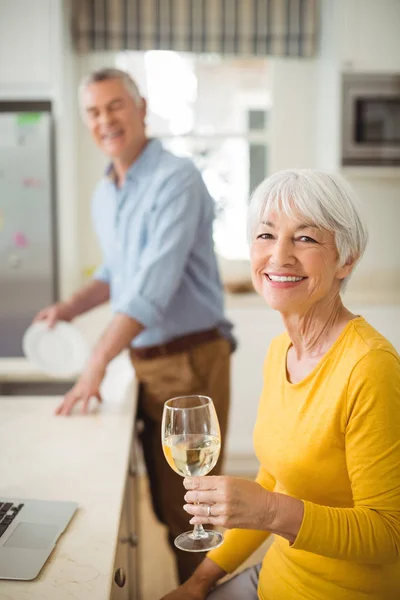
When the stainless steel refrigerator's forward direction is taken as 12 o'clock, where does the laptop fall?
The laptop is roughly at 12 o'clock from the stainless steel refrigerator.

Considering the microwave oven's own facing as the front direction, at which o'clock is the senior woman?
The senior woman is roughly at 12 o'clock from the microwave oven.

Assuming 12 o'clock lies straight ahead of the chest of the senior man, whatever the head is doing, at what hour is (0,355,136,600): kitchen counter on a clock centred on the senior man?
The kitchen counter is roughly at 11 o'clock from the senior man.

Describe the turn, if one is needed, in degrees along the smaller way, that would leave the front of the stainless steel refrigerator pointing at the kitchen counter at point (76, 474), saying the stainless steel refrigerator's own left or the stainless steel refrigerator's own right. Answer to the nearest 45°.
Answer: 0° — it already faces it

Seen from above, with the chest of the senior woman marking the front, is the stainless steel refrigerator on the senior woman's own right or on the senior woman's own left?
on the senior woman's own right

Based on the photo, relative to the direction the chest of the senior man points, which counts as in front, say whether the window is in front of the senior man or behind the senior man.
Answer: behind
